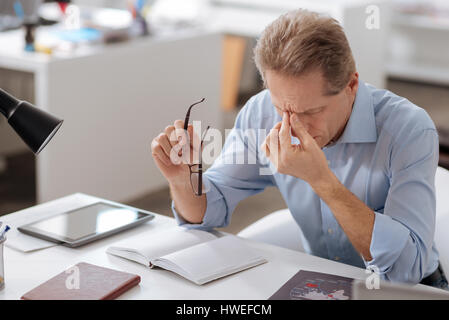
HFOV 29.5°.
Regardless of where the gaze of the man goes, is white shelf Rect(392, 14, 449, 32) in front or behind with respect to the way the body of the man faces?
behind

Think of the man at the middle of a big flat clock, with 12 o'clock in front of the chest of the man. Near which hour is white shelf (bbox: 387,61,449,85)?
The white shelf is roughly at 5 o'clock from the man.

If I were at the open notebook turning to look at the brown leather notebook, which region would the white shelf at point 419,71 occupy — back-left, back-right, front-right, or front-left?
back-right

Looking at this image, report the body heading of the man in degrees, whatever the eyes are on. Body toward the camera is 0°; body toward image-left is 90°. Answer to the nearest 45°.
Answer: approximately 45°
